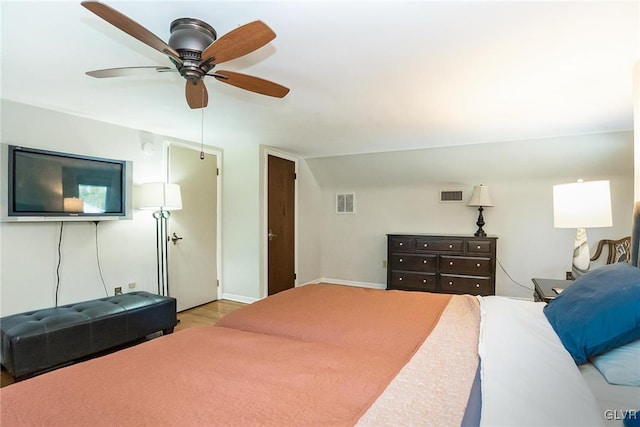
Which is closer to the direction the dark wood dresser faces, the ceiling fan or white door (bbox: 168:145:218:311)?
the ceiling fan

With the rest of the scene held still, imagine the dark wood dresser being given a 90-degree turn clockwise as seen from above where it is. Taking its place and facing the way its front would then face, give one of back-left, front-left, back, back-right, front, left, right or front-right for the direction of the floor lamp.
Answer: front-left

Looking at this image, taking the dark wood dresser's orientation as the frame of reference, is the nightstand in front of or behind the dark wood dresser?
in front

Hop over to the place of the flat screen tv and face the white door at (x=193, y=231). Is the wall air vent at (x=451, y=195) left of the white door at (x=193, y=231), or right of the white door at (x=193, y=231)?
right

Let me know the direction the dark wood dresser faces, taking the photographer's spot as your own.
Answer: facing the viewer

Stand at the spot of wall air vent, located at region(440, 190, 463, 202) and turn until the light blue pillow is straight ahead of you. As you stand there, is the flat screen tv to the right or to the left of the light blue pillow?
right

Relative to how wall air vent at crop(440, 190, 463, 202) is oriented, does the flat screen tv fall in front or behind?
in front

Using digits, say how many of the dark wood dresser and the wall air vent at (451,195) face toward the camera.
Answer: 2

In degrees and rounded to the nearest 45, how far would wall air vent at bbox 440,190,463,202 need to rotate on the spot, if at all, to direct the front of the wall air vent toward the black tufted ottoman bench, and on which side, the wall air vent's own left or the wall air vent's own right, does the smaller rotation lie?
approximately 45° to the wall air vent's own right

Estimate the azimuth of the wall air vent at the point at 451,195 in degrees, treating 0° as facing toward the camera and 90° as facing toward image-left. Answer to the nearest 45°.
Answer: approximately 0°

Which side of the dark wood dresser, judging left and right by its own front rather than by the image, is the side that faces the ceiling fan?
front

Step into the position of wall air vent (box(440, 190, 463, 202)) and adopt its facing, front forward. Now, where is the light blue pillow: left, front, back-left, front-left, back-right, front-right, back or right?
front
